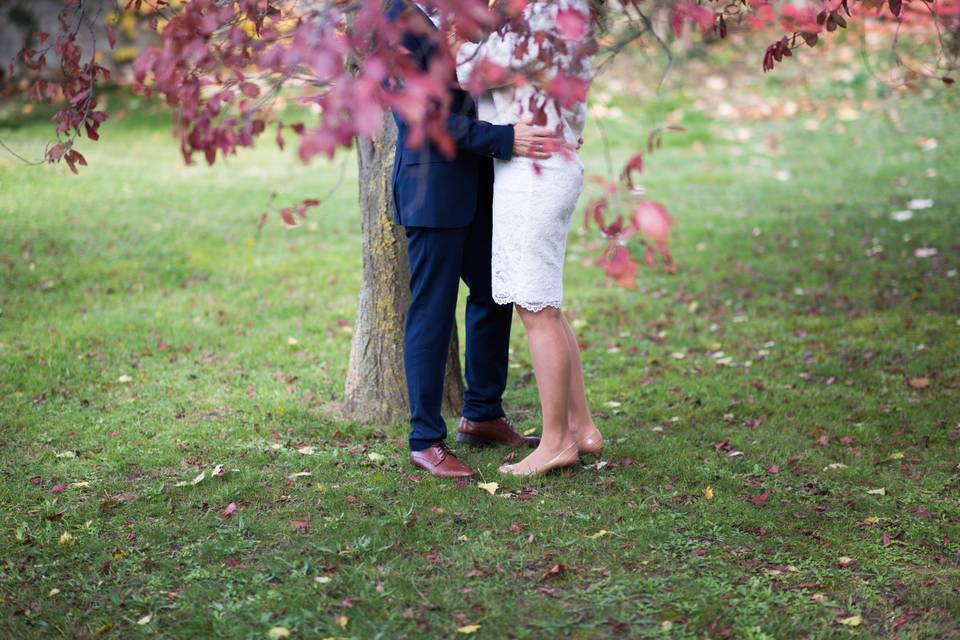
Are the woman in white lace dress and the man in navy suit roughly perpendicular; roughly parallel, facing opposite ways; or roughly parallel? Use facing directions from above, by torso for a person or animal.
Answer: roughly parallel, facing opposite ways

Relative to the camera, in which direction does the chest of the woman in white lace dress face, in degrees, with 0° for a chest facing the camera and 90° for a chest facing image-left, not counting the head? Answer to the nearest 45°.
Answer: approximately 90°

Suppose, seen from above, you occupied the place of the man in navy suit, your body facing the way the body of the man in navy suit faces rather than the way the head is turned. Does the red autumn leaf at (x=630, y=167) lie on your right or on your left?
on your right

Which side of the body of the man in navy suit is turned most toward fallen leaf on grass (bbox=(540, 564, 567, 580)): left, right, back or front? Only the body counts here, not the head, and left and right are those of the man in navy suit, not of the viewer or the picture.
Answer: right

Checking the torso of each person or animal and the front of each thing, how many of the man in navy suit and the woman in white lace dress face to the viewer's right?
1

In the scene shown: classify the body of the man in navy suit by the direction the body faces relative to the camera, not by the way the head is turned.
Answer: to the viewer's right

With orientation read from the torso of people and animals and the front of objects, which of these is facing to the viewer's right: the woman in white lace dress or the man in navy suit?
the man in navy suit

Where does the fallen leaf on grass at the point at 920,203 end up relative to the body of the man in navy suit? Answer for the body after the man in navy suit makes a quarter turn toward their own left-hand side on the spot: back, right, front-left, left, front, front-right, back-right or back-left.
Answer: front-right
